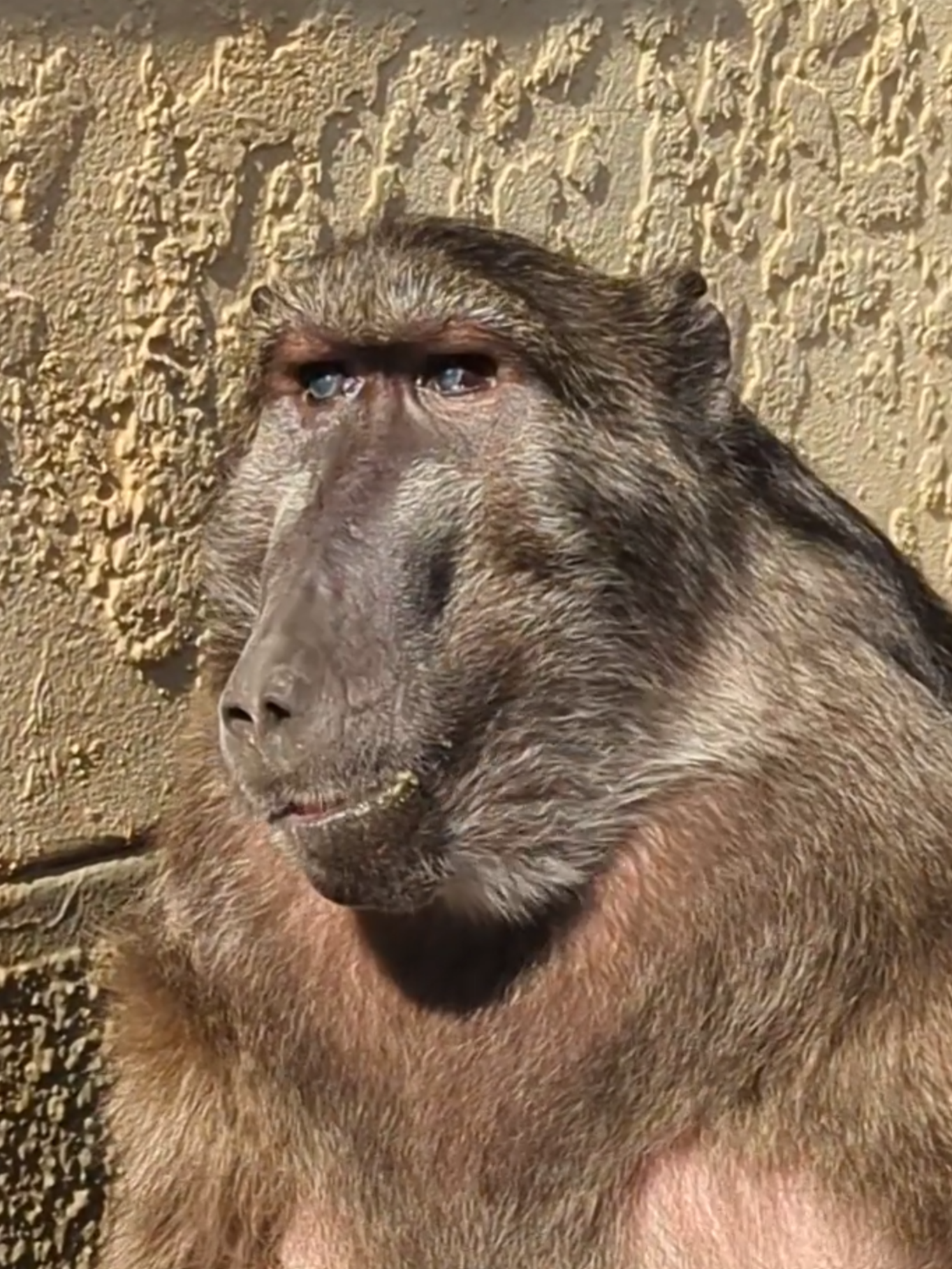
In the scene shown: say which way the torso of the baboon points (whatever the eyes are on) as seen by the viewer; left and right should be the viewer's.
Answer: facing the viewer and to the left of the viewer
